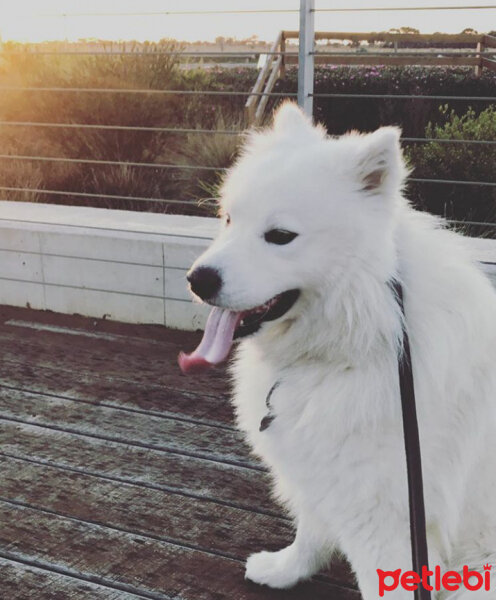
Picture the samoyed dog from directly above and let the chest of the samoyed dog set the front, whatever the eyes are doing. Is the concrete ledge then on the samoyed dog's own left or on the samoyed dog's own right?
on the samoyed dog's own right

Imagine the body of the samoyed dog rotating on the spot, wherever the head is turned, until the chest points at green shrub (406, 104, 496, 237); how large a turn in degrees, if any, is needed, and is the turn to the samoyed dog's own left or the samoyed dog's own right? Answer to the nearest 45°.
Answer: approximately 135° to the samoyed dog's own right

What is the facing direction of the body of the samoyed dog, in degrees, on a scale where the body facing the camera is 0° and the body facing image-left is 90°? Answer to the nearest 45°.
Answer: approximately 45°

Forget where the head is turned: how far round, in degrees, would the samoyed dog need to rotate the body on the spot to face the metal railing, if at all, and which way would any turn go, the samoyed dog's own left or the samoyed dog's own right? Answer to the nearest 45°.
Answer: approximately 135° to the samoyed dog's own right
